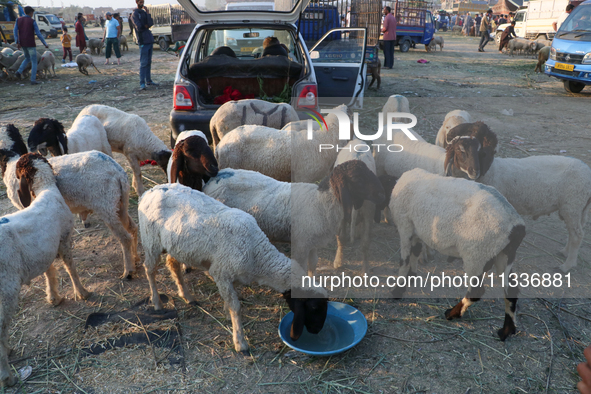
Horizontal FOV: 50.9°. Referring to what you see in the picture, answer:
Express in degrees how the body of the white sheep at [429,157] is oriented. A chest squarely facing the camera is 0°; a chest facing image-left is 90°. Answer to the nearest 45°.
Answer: approximately 270°

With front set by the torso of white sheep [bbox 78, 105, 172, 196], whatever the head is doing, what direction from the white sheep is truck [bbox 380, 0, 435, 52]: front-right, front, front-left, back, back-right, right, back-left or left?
front-left

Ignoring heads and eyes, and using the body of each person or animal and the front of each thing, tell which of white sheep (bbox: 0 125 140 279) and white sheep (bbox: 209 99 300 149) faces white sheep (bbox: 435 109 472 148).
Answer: white sheep (bbox: 209 99 300 149)

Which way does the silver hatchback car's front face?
away from the camera

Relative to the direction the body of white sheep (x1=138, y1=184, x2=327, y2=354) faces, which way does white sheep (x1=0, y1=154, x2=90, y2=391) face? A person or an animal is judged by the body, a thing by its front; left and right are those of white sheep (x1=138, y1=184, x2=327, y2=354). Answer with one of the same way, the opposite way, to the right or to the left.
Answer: to the left
